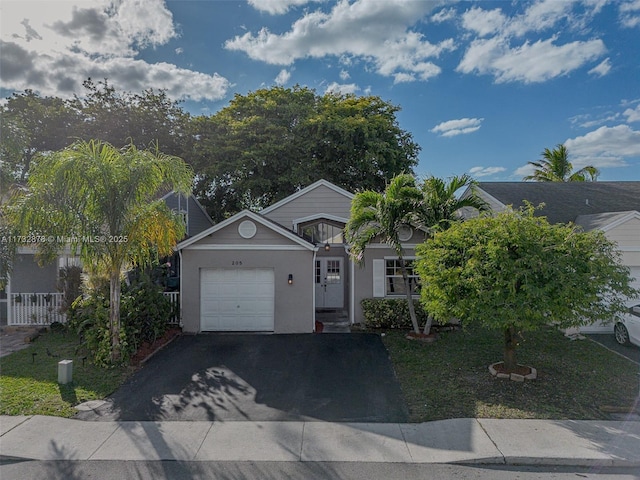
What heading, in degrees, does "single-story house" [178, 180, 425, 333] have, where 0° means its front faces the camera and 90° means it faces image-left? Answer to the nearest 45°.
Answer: approximately 0°

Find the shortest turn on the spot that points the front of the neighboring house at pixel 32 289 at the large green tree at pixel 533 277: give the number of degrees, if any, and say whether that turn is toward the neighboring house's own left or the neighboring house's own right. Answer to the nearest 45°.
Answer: approximately 45° to the neighboring house's own left

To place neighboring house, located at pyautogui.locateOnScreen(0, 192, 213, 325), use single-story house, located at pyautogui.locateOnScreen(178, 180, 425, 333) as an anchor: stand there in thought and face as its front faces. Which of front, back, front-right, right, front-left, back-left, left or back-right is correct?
right

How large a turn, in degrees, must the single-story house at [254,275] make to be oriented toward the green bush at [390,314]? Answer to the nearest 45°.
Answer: approximately 90° to its left

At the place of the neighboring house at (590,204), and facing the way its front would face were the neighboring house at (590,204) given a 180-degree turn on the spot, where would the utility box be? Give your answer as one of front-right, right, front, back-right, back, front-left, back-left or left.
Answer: back-left

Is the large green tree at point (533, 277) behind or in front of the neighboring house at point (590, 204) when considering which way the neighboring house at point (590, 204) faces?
in front

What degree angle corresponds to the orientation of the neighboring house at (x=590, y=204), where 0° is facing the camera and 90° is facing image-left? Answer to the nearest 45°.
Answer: approximately 0°

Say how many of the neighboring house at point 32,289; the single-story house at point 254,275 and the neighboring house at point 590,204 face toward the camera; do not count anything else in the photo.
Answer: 3

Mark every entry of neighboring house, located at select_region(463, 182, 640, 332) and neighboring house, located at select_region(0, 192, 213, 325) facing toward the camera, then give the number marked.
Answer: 2
